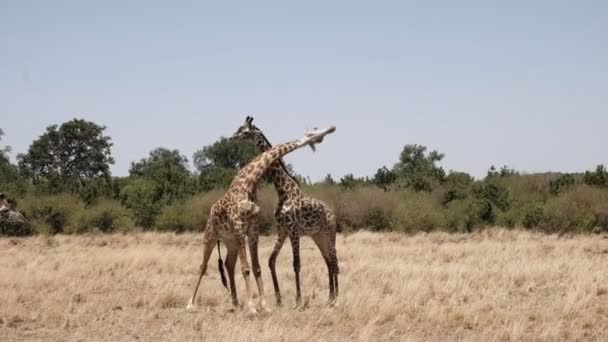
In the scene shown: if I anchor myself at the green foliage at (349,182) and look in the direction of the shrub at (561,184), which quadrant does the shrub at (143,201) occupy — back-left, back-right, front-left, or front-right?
back-right

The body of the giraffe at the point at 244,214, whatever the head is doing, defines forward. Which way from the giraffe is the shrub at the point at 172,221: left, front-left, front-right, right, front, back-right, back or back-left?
back-left

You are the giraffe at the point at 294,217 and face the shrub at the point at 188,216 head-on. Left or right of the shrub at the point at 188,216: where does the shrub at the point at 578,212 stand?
right

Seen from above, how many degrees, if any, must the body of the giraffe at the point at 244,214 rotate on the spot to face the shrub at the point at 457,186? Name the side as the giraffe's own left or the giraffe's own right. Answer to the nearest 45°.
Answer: approximately 90° to the giraffe's own left
